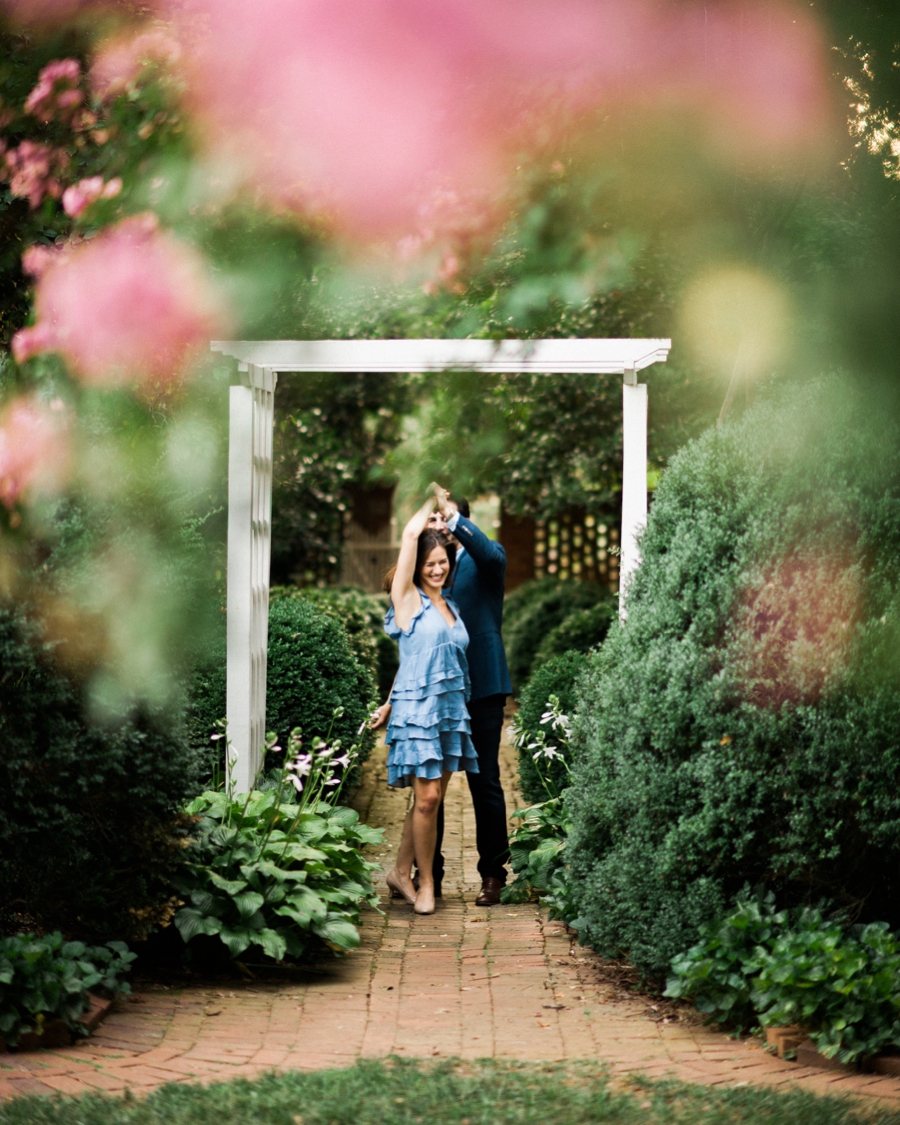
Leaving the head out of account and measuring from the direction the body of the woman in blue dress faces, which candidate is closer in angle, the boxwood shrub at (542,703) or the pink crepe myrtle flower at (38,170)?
the pink crepe myrtle flower

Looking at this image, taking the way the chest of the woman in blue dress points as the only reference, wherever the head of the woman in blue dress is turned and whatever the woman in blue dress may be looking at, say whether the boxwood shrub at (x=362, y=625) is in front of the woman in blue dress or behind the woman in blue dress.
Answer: behind

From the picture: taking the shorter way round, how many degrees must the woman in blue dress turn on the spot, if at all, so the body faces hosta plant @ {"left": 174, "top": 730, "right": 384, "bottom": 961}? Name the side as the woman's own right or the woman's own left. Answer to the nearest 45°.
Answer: approximately 90° to the woman's own right

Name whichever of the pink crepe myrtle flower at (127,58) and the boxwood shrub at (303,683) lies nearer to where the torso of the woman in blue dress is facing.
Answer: the pink crepe myrtle flower

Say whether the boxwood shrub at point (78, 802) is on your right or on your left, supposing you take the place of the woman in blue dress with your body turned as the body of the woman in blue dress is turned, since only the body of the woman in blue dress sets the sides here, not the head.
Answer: on your right

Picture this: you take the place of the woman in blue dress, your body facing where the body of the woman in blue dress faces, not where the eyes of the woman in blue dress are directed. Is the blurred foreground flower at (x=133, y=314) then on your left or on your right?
on your right

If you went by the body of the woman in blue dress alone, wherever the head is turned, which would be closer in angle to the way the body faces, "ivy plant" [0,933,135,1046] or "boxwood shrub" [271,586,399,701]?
the ivy plant

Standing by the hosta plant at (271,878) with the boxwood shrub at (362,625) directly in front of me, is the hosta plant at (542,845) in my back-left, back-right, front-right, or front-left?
front-right

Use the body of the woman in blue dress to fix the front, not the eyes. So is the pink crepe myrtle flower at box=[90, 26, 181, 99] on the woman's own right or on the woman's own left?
on the woman's own right
